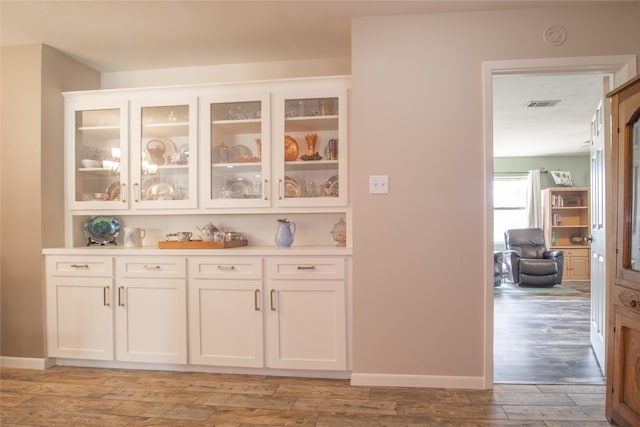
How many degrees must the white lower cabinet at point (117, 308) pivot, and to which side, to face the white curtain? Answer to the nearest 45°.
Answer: approximately 90° to its left

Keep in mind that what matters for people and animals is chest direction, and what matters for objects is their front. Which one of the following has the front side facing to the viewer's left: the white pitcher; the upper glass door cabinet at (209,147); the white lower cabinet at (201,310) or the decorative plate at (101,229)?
the white pitcher

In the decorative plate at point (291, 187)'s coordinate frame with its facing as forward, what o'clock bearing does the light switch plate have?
The light switch plate is roughly at 10 o'clock from the decorative plate.

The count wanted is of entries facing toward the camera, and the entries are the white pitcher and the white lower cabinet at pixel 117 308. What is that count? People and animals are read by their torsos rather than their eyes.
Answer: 1

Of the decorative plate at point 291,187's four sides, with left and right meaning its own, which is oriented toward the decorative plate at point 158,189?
right

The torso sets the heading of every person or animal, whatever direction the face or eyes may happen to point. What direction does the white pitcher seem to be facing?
to the viewer's left

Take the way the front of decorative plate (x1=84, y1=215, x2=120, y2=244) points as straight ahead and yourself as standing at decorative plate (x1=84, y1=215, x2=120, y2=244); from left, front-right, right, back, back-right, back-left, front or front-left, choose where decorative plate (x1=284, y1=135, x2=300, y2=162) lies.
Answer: front-left

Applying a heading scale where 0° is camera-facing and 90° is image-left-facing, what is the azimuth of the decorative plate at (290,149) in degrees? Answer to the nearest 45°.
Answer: approximately 0°

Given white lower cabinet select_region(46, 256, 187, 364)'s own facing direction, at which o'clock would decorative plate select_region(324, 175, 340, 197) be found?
The decorative plate is roughly at 10 o'clock from the white lower cabinet.
